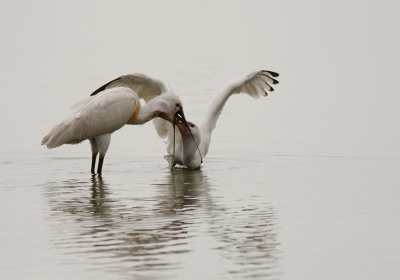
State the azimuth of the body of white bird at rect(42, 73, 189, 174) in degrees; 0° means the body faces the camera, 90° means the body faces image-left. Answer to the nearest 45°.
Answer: approximately 270°
